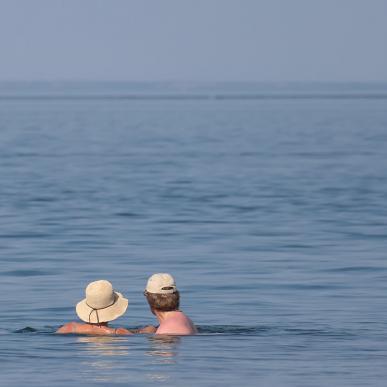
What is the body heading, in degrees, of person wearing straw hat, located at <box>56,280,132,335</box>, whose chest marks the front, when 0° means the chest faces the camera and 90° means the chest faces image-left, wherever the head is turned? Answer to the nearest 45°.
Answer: approximately 180°

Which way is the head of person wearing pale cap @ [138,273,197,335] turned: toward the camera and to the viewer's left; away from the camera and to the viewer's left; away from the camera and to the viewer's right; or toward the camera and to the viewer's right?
away from the camera and to the viewer's left

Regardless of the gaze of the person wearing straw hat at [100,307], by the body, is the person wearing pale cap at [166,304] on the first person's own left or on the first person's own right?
on the first person's own right

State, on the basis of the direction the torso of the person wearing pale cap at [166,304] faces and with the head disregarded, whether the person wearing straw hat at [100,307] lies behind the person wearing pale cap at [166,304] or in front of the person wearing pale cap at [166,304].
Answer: in front

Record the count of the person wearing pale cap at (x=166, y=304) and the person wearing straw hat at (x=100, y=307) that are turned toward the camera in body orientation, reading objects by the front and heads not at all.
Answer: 0

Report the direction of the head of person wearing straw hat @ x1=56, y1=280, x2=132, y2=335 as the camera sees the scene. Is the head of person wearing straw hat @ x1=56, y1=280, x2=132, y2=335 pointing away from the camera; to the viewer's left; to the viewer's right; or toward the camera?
away from the camera

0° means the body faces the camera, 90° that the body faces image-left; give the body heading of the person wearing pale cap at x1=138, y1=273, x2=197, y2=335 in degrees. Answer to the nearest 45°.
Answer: approximately 135°
